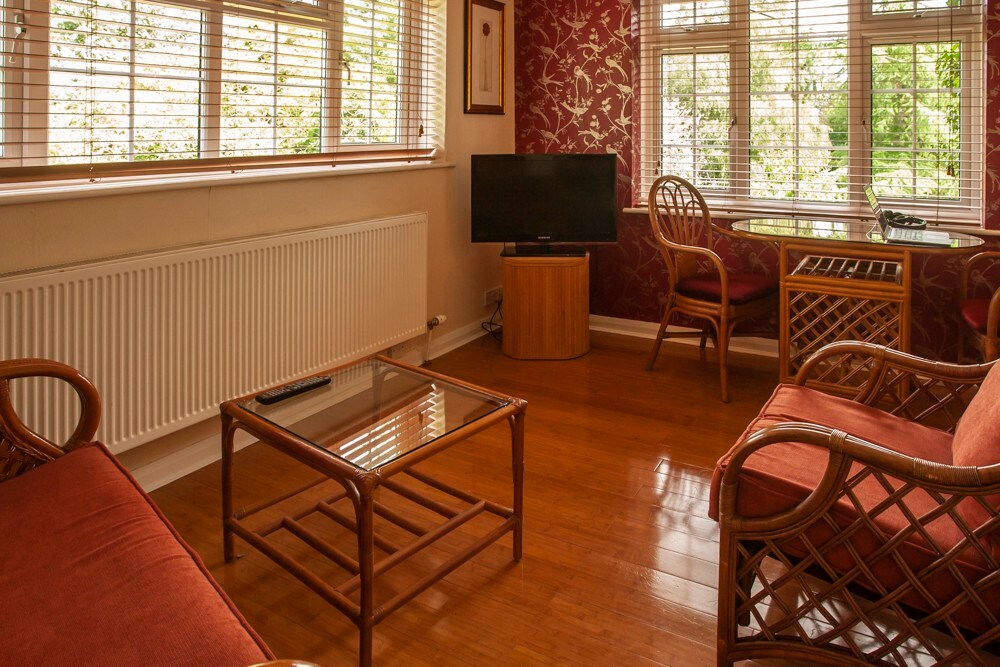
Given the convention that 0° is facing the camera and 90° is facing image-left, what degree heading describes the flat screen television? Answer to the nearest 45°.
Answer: approximately 0°

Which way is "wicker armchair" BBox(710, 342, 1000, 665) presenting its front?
to the viewer's left

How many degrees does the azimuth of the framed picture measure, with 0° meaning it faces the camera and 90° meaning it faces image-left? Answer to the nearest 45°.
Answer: approximately 315°

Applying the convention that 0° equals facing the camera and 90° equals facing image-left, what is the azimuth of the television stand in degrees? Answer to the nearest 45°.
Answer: approximately 0°
